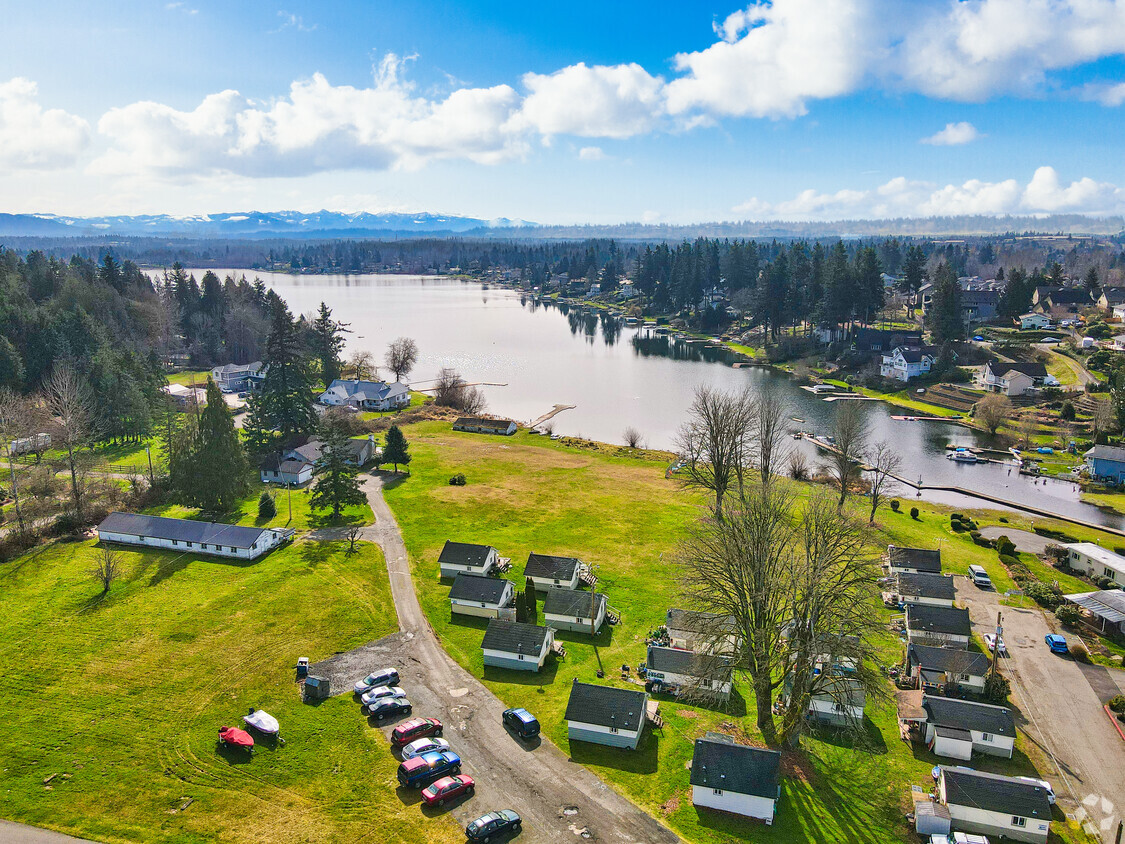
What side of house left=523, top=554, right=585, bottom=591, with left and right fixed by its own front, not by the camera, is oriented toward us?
right

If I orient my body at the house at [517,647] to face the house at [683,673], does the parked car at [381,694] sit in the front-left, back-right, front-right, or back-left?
back-right

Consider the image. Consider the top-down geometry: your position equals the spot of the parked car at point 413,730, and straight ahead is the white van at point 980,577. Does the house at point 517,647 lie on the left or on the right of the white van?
left

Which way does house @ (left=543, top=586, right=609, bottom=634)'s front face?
to the viewer's right

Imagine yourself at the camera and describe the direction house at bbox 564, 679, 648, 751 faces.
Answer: facing to the right of the viewer

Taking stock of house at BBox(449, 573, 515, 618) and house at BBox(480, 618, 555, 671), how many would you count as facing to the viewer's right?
2

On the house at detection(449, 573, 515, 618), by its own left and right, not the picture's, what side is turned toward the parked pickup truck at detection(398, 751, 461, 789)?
right
